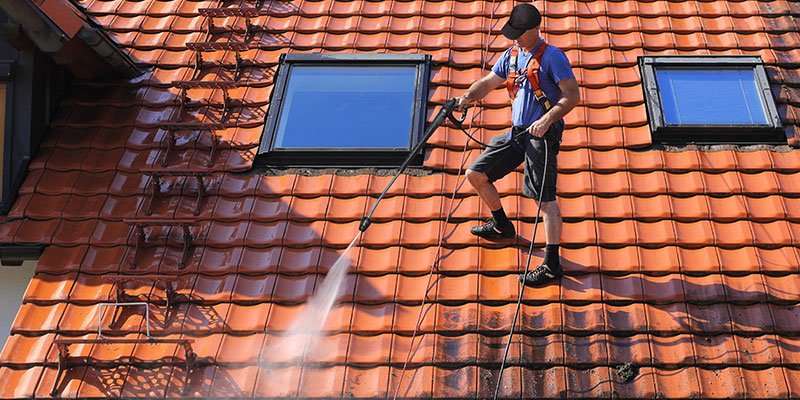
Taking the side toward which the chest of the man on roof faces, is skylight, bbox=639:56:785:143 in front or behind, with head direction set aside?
behind

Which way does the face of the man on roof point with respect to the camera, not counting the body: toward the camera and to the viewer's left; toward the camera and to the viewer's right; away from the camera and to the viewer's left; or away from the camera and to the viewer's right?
toward the camera and to the viewer's left

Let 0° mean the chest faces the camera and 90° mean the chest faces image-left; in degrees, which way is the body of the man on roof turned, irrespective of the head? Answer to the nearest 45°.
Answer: approximately 45°
